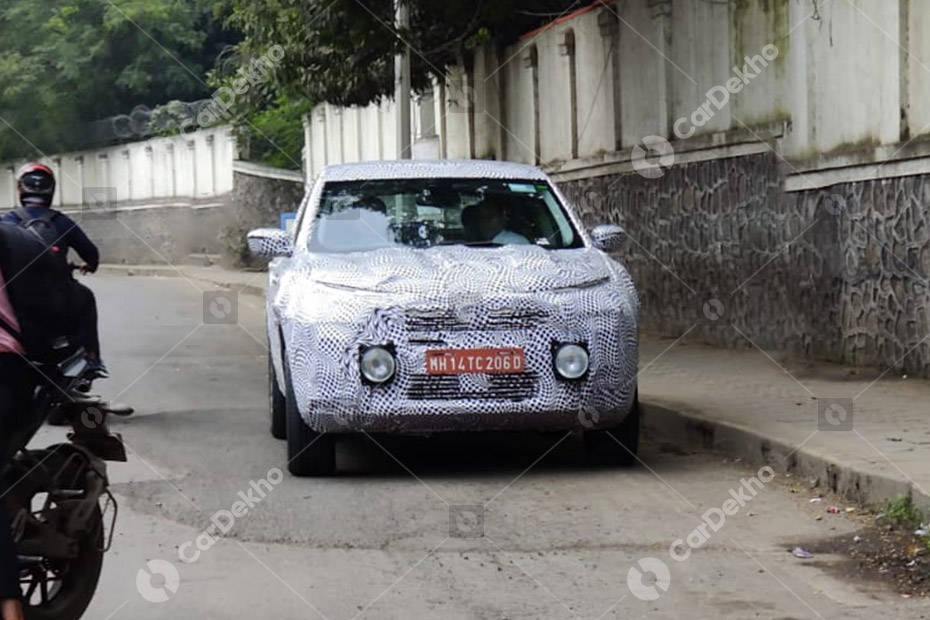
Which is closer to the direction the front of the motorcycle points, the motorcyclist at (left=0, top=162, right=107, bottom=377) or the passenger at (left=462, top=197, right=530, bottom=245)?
the motorcyclist

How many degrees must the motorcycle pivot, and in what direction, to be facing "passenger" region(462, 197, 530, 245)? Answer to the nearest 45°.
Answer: approximately 90° to its right

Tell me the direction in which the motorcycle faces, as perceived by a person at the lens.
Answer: facing away from the viewer and to the left of the viewer

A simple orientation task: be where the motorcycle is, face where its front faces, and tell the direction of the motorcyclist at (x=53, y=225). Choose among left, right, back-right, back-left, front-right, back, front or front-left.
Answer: front-right
